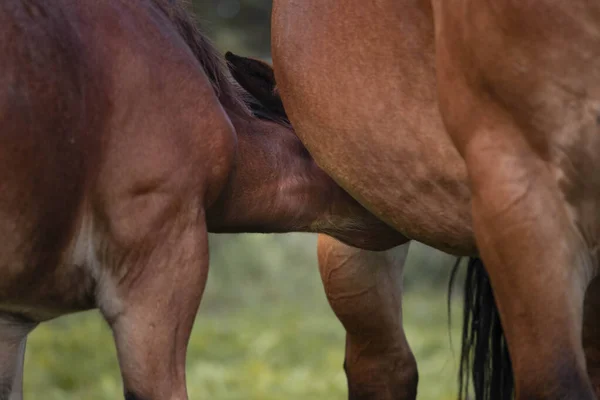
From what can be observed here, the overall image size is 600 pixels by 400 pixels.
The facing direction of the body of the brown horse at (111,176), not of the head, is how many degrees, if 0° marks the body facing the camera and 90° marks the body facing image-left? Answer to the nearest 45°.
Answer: approximately 270°

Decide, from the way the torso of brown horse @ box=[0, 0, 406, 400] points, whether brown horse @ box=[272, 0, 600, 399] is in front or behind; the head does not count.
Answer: in front
